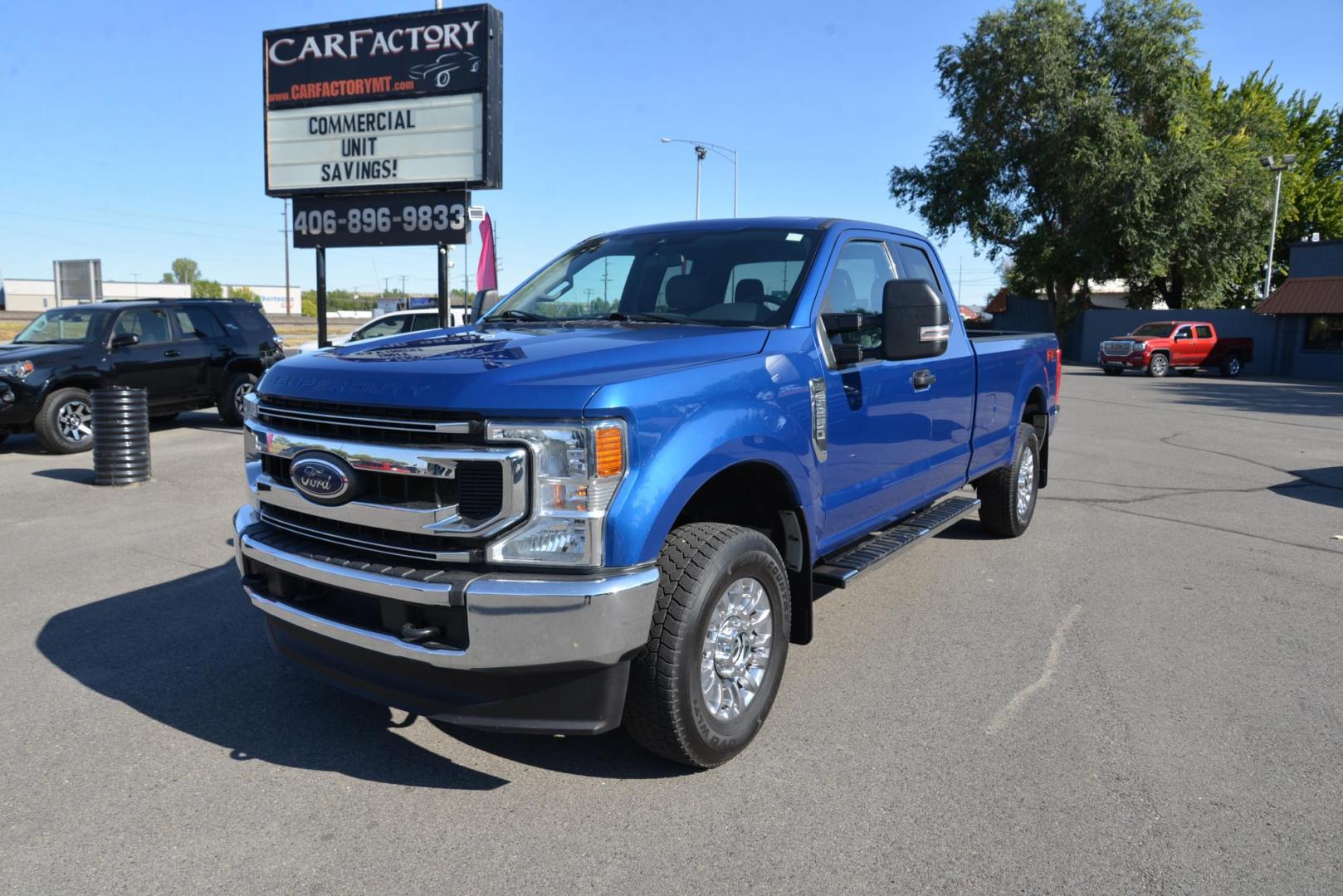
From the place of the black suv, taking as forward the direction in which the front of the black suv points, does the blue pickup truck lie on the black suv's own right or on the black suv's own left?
on the black suv's own left

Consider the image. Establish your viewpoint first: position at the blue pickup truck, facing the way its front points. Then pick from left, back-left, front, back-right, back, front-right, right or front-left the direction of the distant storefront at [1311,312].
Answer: back

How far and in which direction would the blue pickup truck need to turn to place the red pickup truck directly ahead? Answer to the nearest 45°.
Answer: approximately 180°

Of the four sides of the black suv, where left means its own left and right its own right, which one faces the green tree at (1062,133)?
back

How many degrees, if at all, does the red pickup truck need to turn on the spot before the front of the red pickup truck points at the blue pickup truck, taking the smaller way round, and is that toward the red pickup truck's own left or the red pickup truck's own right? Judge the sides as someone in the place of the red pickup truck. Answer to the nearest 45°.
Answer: approximately 45° to the red pickup truck's own left

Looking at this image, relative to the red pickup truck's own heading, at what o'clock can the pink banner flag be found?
The pink banner flag is roughly at 11 o'clock from the red pickup truck.

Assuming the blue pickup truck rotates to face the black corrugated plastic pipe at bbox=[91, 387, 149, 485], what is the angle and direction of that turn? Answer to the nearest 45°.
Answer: approximately 90° to its right

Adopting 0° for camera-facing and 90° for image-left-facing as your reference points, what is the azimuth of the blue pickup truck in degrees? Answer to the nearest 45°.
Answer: approximately 45°

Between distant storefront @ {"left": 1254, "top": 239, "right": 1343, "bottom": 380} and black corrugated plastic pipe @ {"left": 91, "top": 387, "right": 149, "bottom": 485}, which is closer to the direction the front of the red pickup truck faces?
the black corrugated plastic pipe

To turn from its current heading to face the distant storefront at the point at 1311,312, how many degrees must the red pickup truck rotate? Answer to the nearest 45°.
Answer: approximately 180°
